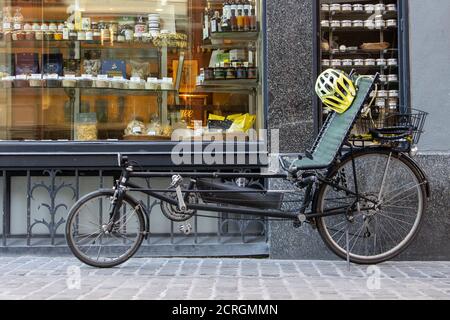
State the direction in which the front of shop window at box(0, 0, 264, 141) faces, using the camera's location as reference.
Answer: facing the viewer

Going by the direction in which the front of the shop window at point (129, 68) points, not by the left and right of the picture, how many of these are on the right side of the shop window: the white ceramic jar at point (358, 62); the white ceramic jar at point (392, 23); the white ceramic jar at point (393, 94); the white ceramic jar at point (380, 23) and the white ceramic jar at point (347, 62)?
0

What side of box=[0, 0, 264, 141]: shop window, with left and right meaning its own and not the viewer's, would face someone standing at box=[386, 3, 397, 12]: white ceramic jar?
left

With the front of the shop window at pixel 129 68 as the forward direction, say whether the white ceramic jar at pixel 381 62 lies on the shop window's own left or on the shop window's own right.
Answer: on the shop window's own left

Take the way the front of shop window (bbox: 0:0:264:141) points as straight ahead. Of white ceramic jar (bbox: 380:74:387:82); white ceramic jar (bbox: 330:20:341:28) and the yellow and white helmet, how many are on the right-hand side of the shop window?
0

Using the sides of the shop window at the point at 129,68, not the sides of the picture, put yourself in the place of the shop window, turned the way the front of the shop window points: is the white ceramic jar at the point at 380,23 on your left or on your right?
on your left

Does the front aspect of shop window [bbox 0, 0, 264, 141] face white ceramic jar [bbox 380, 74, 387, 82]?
no

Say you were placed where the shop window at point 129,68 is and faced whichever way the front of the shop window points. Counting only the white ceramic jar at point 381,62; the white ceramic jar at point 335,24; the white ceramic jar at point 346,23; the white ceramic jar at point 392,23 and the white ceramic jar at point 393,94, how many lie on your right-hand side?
0

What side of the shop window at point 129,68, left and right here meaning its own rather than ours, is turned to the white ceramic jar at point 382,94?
left

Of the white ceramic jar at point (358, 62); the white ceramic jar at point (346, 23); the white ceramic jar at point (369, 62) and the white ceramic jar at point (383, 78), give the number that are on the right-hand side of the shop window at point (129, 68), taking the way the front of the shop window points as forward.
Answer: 0

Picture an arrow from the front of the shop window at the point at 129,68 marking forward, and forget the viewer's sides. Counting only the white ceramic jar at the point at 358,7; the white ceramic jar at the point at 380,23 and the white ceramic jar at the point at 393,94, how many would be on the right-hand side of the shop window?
0

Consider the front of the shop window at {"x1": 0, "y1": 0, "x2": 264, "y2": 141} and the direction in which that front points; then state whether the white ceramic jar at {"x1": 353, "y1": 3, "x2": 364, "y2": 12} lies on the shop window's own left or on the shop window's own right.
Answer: on the shop window's own left
